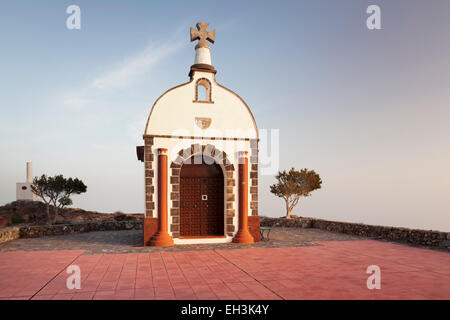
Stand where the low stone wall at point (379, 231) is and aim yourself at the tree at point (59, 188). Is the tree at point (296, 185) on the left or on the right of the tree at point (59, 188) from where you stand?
right

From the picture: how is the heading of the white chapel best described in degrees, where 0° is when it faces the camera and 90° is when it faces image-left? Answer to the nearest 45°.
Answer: approximately 0°

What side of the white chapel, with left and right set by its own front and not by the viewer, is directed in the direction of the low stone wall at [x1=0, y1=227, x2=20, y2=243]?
right

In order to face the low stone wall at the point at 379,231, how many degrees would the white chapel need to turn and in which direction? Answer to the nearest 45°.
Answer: approximately 90° to its left

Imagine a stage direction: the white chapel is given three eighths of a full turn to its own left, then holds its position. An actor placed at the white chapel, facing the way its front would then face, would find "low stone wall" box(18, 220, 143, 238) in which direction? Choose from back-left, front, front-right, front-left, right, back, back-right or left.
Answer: left
